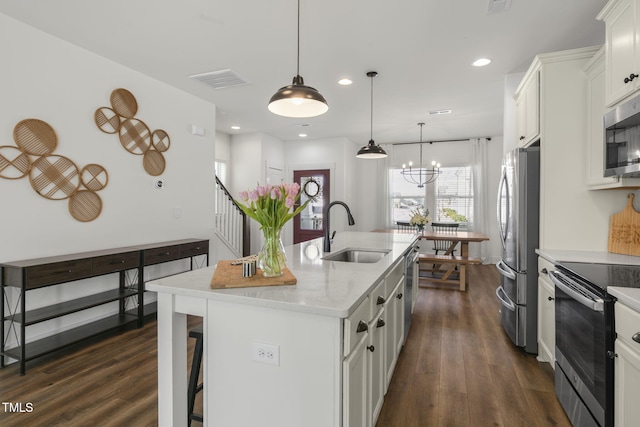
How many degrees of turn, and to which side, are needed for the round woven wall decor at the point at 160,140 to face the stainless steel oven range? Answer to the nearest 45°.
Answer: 0° — it already faces it

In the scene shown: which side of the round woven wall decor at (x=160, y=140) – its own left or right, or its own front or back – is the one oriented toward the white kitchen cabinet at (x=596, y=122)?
front

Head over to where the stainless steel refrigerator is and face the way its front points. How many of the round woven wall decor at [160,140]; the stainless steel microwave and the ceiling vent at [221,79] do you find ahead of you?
2

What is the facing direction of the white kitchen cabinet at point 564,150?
to the viewer's left

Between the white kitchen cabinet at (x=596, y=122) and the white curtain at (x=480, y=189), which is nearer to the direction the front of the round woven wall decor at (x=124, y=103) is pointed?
the white kitchen cabinet

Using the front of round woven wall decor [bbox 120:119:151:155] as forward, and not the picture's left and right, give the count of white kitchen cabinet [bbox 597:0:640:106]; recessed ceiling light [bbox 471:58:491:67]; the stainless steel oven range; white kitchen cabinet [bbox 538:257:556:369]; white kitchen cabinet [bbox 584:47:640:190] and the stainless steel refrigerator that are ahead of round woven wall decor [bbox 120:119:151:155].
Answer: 6

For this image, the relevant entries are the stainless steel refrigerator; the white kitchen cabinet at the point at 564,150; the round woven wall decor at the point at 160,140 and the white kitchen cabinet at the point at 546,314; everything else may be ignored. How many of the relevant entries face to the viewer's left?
3

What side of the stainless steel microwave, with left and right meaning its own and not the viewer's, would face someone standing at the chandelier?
right

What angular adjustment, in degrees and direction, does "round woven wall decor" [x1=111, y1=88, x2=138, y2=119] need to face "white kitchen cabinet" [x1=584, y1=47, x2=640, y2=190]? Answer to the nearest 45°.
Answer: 0° — it already faces it

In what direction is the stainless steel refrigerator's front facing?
to the viewer's left

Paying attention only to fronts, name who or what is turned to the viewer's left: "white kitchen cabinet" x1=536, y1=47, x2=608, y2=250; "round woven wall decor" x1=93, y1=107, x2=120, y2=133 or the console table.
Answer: the white kitchen cabinet

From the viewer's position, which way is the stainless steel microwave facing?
facing the viewer and to the left of the viewer

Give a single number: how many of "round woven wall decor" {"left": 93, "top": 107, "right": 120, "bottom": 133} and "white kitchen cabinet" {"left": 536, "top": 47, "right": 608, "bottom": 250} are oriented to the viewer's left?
1

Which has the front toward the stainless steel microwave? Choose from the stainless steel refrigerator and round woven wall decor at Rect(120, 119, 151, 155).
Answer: the round woven wall decor
